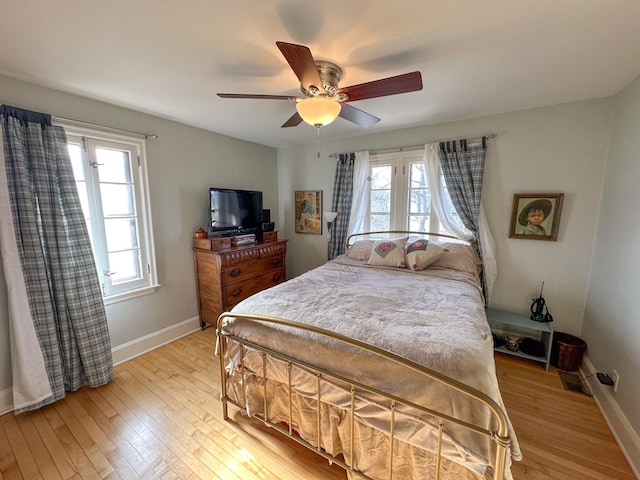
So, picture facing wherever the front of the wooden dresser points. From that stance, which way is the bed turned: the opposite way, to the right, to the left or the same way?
to the right

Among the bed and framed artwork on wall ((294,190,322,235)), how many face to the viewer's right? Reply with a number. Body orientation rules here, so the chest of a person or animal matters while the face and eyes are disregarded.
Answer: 0

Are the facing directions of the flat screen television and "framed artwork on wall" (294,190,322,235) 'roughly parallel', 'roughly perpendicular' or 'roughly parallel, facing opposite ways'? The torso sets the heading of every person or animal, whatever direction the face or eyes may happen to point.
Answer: roughly perpendicular

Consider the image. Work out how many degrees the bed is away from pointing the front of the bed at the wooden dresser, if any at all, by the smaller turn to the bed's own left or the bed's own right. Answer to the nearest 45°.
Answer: approximately 135° to the bed's own right

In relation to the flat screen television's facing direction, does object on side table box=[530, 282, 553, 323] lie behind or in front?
in front

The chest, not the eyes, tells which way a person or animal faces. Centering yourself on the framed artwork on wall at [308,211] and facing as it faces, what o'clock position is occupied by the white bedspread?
The white bedspread is roughly at 10 o'clock from the framed artwork on wall.

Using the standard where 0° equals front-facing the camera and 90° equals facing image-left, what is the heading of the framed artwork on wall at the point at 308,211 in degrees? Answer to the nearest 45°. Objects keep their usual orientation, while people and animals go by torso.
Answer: approximately 45°

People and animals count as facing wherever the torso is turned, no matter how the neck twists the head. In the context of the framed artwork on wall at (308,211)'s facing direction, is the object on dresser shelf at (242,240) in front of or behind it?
in front

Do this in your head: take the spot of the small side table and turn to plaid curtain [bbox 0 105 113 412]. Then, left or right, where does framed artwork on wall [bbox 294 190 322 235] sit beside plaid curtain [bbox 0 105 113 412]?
right

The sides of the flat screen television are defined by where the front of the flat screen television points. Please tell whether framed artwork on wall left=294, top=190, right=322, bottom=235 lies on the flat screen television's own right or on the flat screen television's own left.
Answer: on the flat screen television's own left

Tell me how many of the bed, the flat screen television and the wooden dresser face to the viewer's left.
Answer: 0

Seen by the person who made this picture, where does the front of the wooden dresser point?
facing the viewer and to the right of the viewer

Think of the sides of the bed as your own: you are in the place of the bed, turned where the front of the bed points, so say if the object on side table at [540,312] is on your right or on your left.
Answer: on your left

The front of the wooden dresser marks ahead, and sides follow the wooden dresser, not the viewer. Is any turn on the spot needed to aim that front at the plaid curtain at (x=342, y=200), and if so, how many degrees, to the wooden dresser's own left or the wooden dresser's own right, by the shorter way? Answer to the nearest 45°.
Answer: approximately 45° to the wooden dresser's own left

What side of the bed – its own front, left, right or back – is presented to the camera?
front

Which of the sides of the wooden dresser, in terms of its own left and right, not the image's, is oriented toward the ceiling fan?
front
